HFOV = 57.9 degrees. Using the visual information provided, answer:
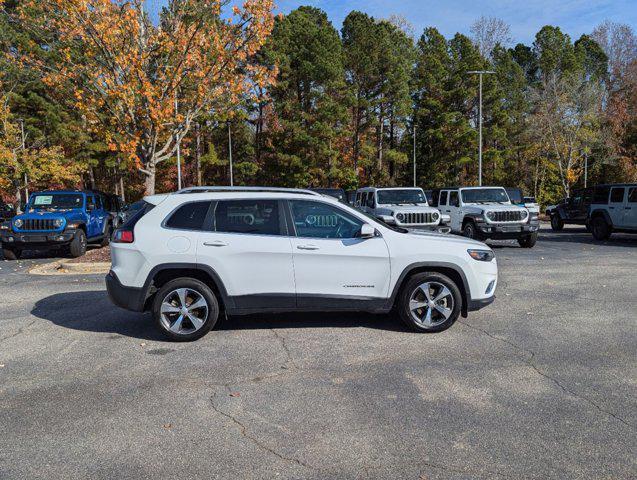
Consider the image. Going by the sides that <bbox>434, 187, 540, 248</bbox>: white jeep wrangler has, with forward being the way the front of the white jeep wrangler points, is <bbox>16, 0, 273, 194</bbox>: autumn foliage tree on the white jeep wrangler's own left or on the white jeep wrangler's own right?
on the white jeep wrangler's own right

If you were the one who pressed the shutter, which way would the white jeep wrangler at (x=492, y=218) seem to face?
facing the viewer and to the right of the viewer

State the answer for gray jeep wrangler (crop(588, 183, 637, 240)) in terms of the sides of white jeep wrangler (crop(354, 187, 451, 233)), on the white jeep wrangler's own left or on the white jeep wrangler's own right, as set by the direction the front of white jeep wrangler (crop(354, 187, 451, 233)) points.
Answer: on the white jeep wrangler's own left

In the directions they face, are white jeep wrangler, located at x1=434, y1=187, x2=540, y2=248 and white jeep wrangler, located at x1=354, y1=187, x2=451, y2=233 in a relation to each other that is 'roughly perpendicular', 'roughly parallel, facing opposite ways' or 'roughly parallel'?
roughly parallel

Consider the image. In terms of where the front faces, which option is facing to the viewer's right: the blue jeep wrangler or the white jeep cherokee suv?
the white jeep cherokee suv

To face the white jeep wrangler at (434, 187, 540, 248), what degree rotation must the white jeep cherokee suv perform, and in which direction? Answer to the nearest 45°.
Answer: approximately 45° to its left

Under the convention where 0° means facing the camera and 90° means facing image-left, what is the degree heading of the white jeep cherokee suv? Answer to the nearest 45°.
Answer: approximately 270°

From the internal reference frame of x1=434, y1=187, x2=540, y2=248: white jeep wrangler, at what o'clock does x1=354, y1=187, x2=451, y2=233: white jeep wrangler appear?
x1=354, y1=187, x2=451, y2=233: white jeep wrangler is roughly at 4 o'clock from x1=434, y1=187, x2=540, y2=248: white jeep wrangler.

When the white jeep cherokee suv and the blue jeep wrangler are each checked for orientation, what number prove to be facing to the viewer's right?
1

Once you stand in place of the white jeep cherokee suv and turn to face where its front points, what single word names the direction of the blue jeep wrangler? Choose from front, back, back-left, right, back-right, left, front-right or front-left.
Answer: back-left

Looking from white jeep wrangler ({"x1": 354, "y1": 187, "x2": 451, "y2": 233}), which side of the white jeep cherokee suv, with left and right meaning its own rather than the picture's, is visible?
left

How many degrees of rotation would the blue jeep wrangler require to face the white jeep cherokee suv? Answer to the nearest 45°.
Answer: approximately 45° to its left

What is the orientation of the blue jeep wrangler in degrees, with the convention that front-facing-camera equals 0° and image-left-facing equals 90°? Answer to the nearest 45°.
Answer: approximately 45°

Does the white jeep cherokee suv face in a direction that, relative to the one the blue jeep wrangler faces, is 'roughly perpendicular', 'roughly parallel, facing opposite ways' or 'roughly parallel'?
roughly perpendicular

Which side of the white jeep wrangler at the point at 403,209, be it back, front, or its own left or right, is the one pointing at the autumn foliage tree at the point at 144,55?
right

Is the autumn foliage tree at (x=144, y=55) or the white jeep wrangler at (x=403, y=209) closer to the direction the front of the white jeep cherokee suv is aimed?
the white jeep wrangler
